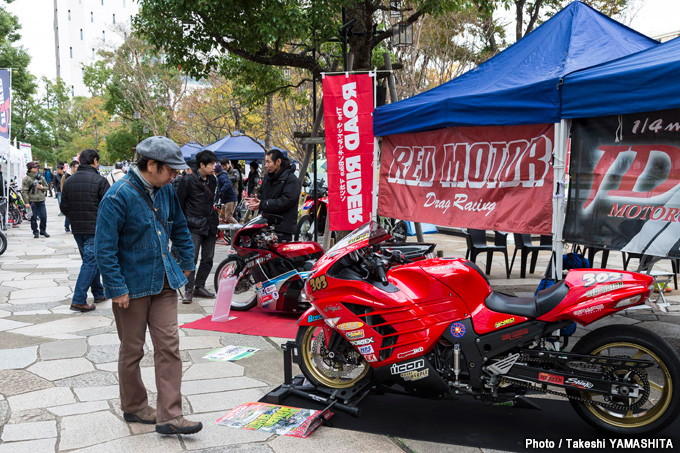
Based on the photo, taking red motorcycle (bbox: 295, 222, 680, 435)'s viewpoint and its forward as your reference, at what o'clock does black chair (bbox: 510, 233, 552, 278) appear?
The black chair is roughly at 3 o'clock from the red motorcycle.

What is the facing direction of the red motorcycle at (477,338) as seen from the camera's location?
facing to the left of the viewer

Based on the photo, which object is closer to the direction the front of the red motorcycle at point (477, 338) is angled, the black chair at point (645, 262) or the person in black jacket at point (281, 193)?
the person in black jacket

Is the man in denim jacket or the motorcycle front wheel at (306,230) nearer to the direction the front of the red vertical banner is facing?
the man in denim jacket
